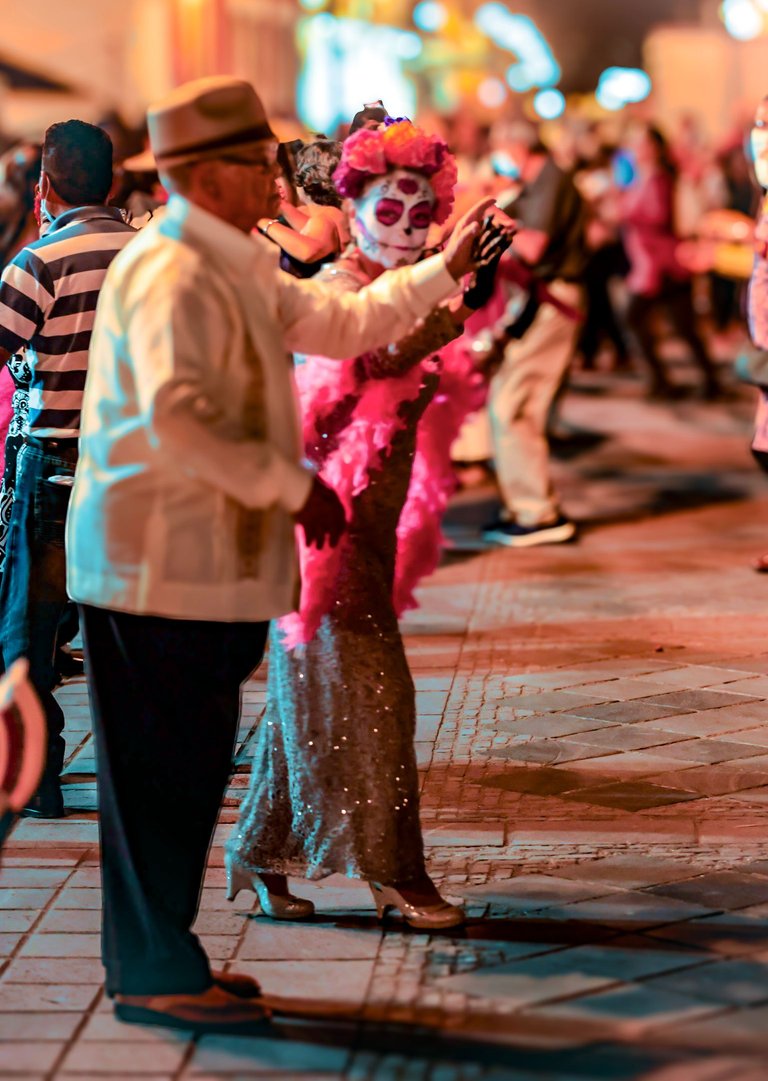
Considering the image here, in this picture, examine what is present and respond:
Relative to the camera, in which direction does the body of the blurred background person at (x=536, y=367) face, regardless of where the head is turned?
to the viewer's left

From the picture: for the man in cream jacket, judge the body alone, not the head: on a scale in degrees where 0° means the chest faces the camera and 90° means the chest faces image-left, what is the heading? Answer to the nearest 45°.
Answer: approximately 270°

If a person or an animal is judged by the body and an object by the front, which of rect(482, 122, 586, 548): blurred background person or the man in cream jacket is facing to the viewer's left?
the blurred background person

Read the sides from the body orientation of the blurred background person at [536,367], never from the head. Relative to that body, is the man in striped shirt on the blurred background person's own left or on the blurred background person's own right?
on the blurred background person's own left

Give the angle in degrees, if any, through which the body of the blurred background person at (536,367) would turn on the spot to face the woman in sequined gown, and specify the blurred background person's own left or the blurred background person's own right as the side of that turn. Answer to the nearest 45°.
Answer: approximately 90° to the blurred background person's own left

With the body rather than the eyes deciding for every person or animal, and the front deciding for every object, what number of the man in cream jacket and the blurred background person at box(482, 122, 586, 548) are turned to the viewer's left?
1

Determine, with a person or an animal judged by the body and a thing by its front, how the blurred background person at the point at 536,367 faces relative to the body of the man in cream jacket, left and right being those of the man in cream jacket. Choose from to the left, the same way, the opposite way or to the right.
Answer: the opposite way

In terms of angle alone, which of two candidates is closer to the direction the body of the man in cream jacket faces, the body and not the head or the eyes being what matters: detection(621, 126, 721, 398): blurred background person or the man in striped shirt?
the blurred background person

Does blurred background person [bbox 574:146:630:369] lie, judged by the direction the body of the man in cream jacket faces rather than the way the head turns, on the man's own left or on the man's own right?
on the man's own left
